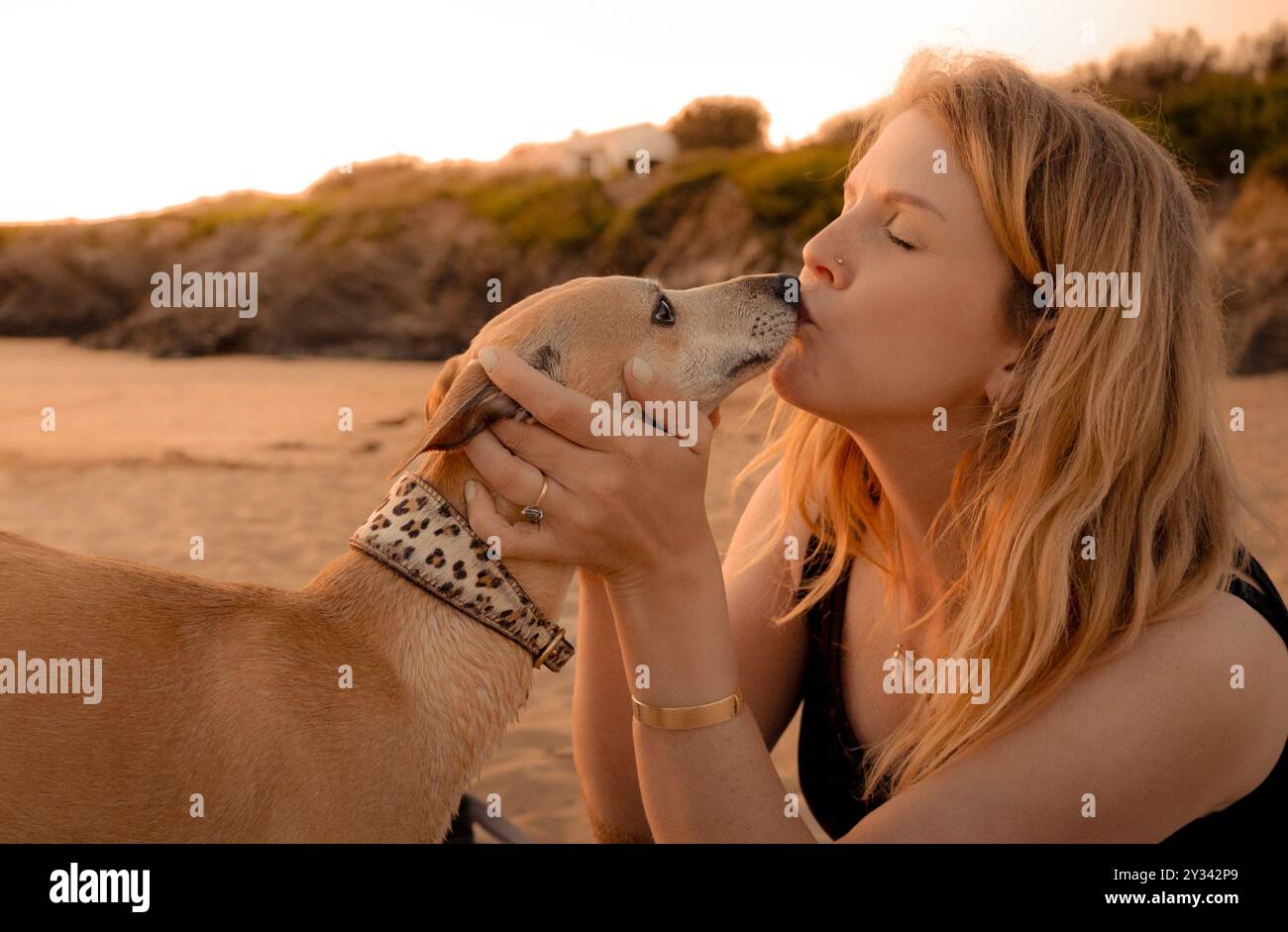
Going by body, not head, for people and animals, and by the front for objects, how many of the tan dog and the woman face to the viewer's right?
1

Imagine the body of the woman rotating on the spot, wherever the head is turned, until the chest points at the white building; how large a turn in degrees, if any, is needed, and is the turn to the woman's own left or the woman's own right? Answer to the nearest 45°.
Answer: approximately 135° to the woman's own right

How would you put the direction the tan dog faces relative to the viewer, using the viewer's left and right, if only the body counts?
facing to the right of the viewer

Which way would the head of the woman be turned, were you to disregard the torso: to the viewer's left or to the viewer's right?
to the viewer's left

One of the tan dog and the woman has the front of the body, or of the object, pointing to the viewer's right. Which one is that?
the tan dog

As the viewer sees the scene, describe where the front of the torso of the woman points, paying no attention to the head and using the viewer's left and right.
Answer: facing the viewer and to the left of the viewer

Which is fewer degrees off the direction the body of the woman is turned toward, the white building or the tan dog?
the tan dog

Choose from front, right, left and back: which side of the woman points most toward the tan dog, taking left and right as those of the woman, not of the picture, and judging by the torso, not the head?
front
